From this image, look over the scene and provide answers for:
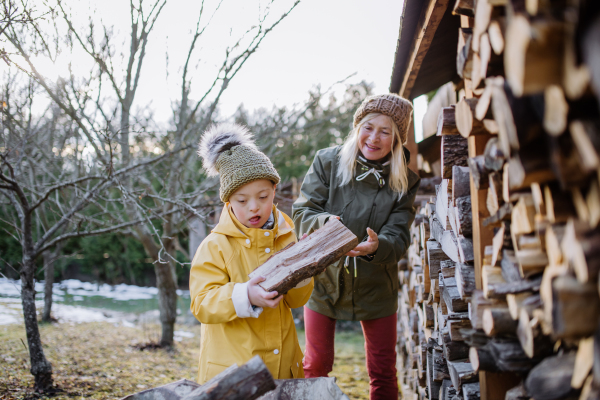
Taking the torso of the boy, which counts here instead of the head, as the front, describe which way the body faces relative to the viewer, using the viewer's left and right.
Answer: facing the viewer and to the right of the viewer

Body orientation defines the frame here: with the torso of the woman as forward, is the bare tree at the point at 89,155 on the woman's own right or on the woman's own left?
on the woman's own right

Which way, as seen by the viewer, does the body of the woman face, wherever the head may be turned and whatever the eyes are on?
toward the camera

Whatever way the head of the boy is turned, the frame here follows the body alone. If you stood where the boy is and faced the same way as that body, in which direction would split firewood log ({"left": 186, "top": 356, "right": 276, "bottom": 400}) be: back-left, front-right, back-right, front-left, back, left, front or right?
front-right

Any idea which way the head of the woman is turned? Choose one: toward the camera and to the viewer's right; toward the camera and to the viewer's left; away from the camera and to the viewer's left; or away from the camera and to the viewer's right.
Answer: toward the camera and to the viewer's left

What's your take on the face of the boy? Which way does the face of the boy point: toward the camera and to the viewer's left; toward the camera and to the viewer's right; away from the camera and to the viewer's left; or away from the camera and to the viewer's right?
toward the camera and to the viewer's right

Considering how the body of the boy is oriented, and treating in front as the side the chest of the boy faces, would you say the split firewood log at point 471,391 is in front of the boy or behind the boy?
in front
